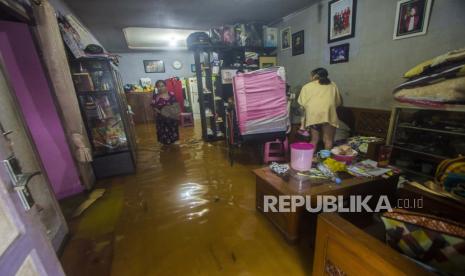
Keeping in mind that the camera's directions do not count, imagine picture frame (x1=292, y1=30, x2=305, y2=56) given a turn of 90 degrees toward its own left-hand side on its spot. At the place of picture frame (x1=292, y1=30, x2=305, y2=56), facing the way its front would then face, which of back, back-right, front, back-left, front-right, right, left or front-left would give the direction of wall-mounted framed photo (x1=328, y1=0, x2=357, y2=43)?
front

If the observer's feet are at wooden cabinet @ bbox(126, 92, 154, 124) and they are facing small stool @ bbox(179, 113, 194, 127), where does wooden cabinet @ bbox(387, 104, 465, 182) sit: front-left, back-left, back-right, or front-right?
front-right

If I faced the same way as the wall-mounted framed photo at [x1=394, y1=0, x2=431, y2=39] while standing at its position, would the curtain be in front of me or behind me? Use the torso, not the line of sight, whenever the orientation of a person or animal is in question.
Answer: in front

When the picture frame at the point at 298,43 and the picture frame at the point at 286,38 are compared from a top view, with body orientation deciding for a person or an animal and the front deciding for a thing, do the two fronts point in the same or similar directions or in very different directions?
same or similar directions

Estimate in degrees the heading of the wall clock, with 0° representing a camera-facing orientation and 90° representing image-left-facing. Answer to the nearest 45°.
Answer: approximately 0°

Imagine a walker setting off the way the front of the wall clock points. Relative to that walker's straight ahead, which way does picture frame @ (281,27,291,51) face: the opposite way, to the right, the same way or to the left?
to the right

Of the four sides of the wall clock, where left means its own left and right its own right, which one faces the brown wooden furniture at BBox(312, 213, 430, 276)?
front

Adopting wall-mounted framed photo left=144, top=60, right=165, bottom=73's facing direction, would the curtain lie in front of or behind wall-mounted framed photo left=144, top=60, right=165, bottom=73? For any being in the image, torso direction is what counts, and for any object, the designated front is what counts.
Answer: in front

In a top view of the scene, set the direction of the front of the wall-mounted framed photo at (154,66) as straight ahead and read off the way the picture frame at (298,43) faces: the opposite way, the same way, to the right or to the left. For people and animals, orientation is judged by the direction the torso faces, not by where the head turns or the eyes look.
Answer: to the right

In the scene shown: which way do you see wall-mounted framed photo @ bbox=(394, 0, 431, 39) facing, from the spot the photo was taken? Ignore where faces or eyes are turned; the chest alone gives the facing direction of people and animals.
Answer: facing the viewer and to the left of the viewer

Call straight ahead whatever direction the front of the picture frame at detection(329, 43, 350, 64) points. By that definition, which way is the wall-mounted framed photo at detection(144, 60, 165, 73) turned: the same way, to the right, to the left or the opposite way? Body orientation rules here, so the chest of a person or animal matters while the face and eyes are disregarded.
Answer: to the left

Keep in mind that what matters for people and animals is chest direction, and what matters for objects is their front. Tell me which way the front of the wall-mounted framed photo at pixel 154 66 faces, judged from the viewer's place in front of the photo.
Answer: facing the viewer

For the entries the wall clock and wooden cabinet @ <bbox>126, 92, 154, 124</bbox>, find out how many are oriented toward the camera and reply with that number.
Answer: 2

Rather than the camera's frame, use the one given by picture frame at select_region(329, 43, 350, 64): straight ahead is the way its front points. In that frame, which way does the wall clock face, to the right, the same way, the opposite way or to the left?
to the left

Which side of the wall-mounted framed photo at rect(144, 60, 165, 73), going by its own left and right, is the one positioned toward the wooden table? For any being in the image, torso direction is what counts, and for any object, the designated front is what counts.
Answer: front
